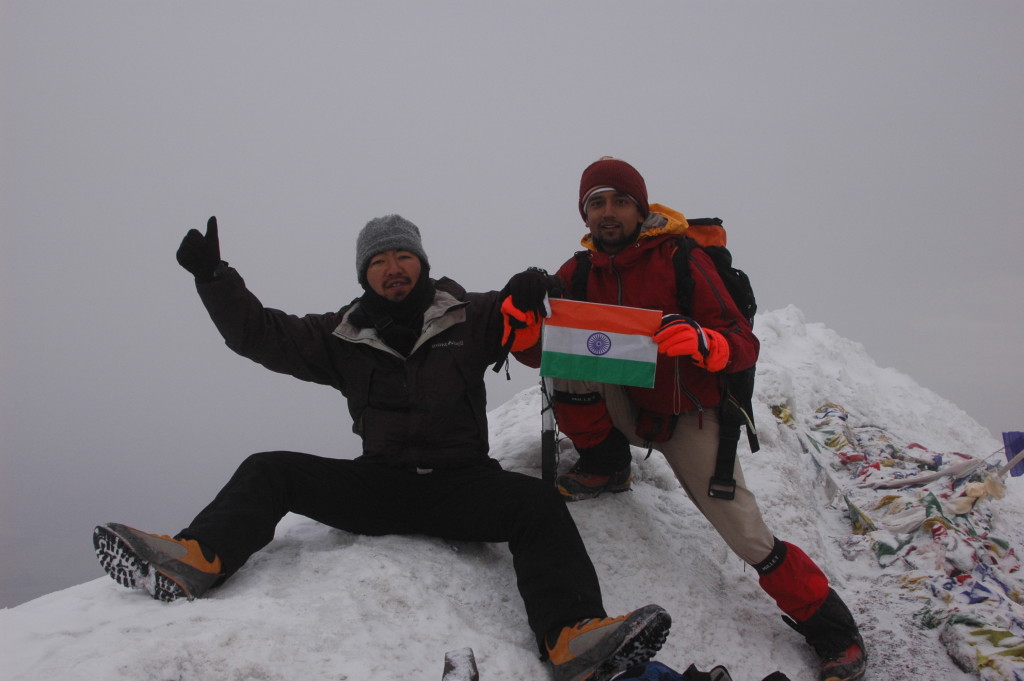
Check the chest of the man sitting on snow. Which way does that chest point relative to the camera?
toward the camera

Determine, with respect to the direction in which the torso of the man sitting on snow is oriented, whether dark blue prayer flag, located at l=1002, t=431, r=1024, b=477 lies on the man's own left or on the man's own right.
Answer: on the man's own left
